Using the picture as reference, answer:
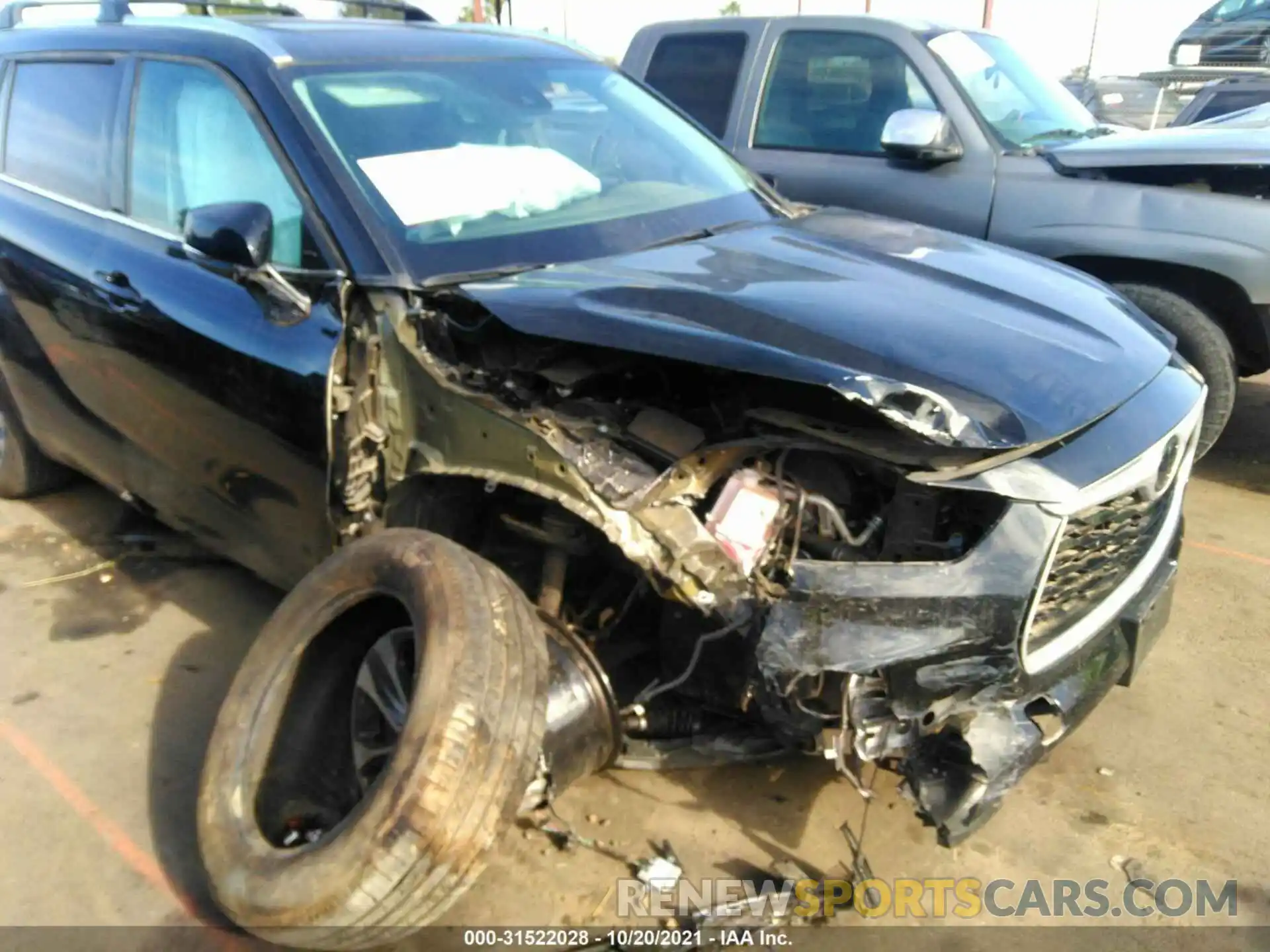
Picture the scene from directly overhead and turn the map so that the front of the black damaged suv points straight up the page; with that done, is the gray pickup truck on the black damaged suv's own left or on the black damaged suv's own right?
on the black damaged suv's own left

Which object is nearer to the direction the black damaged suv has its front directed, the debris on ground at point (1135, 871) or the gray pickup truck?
the debris on ground

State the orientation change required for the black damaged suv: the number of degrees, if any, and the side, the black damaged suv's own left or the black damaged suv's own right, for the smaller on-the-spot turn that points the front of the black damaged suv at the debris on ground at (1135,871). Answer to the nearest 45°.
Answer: approximately 45° to the black damaged suv's own left

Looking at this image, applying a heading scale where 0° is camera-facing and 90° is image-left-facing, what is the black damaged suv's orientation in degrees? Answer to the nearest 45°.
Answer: approximately 315°

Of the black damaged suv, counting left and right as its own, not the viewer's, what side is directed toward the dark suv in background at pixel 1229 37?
left
